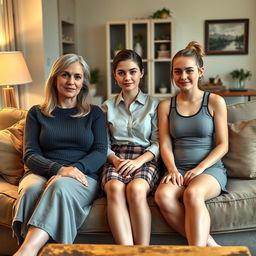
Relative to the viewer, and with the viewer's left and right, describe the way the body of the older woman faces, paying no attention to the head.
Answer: facing the viewer

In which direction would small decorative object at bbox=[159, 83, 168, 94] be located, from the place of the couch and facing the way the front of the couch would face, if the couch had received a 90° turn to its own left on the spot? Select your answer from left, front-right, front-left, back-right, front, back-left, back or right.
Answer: left

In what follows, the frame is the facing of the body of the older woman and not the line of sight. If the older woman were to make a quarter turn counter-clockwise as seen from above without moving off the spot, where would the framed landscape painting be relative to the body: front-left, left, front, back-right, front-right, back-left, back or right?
front-left

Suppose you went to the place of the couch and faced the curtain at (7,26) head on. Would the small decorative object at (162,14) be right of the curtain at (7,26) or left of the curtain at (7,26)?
right

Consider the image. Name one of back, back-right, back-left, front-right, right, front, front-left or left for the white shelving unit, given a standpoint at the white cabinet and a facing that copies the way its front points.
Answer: right

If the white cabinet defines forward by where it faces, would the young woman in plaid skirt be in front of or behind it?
in front

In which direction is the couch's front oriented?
toward the camera

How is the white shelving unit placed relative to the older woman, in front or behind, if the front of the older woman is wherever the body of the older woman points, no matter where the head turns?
behind

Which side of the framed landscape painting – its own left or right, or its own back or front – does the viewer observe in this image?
front

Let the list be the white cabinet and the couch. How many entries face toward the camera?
2
